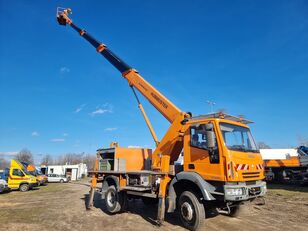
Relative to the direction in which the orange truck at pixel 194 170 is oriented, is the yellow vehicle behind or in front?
behind

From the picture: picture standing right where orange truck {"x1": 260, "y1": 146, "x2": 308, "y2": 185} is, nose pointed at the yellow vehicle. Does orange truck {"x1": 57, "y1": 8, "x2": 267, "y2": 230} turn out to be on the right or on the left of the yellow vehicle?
left

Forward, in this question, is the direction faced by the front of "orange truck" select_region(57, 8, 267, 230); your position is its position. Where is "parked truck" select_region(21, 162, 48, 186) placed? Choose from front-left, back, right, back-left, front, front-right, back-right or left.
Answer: back

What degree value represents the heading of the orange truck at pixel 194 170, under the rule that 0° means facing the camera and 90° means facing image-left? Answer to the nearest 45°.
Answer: approximately 315°

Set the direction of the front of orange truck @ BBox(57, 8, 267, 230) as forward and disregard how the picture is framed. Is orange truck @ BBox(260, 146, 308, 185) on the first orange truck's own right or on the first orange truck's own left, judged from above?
on the first orange truck's own left
